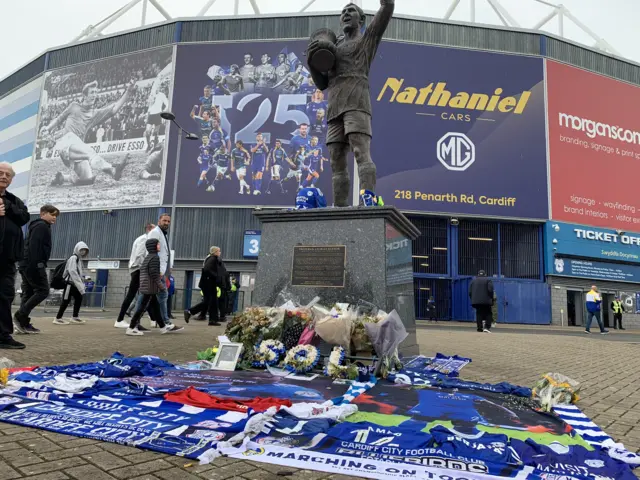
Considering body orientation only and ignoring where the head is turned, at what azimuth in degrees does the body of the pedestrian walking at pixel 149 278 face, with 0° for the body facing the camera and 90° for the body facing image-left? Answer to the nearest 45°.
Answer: approximately 270°

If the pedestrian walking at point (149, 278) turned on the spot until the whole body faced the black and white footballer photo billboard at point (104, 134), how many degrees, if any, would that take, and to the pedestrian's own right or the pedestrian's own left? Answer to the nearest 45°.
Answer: approximately 90° to the pedestrian's own left

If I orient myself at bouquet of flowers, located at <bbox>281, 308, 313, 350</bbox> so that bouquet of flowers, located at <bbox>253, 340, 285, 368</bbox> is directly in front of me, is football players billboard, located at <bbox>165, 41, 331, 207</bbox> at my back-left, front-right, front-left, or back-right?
back-right

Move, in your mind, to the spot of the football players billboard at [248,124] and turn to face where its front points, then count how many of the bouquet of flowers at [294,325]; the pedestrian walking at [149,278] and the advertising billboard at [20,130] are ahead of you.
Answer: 2

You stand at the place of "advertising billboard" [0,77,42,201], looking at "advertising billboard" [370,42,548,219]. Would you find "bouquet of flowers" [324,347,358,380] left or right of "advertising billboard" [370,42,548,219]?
right

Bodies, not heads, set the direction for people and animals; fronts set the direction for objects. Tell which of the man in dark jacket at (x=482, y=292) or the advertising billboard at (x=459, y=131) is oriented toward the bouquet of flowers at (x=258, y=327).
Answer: the advertising billboard

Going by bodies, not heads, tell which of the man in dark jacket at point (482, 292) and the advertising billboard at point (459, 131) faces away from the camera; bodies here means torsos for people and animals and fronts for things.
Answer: the man in dark jacket

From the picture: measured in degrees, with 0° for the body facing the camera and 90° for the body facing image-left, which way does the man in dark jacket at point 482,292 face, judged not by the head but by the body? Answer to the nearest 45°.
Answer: approximately 180°
